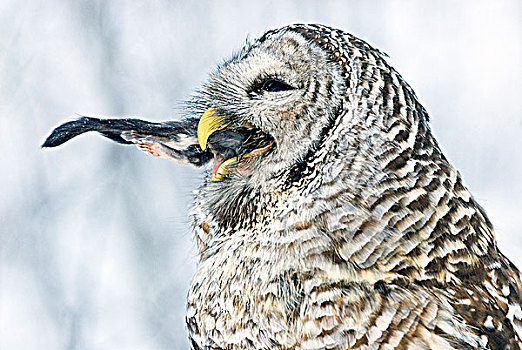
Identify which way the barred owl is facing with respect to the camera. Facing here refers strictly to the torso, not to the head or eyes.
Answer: to the viewer's left
